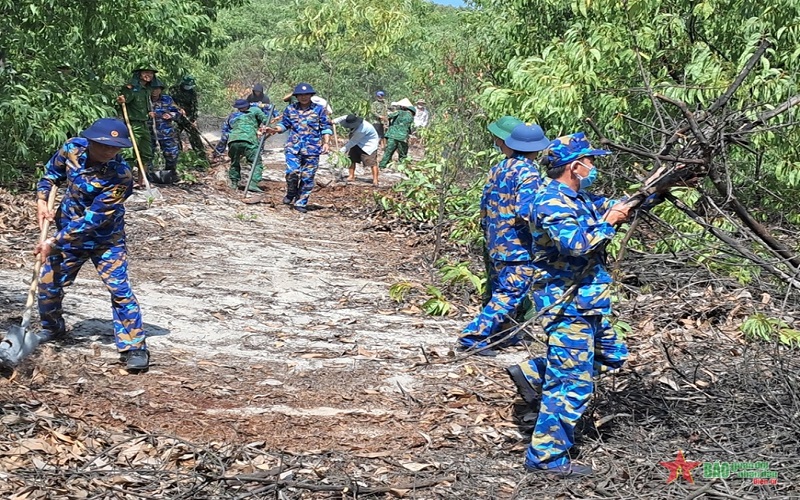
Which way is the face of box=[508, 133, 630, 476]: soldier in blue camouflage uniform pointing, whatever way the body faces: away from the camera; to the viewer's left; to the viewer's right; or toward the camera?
to the viewer's right

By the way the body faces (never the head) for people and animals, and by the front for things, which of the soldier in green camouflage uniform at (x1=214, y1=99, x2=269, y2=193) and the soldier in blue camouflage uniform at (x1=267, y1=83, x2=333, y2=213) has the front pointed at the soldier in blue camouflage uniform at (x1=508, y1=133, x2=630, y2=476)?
the soldier in blue camouflage uniform at (x1=267, y1=83, x2=333, y2=213)

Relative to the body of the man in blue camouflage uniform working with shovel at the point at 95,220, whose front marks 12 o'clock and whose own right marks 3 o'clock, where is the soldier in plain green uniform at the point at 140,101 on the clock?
The soldier in plain green uniform is roughly at 6 o'clock from the man in blue camouflage uniform working with shovel.

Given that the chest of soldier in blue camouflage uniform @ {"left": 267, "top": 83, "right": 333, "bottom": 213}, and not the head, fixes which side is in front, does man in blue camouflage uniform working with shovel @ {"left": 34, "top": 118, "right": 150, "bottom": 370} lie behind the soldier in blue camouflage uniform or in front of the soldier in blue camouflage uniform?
in front

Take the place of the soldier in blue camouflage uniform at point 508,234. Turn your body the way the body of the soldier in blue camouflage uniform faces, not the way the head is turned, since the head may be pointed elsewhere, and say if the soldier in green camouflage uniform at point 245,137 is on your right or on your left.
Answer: on your left

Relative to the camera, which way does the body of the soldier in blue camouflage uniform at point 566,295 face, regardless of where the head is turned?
to the viewer's right

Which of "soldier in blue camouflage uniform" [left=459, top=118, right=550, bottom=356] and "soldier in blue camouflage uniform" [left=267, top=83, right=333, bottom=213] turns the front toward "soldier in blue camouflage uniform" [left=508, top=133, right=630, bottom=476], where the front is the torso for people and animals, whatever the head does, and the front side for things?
"soldier in blue camouflage uniform" [left=267, top=83, right=333, bottom=213]

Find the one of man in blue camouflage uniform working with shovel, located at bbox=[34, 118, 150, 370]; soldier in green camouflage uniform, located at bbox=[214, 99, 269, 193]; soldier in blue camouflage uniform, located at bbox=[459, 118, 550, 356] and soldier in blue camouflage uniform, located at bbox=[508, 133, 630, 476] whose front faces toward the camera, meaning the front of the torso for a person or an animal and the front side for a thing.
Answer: the man in blue camouflage uniform working with shovel

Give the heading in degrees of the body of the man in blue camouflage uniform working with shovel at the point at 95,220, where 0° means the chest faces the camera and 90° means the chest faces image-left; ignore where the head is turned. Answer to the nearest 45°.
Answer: approximately 0°

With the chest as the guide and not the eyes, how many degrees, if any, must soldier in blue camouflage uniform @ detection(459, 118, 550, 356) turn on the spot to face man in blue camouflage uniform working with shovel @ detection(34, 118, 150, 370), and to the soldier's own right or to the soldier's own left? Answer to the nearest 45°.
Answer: approximately 135° to the soldier's own left

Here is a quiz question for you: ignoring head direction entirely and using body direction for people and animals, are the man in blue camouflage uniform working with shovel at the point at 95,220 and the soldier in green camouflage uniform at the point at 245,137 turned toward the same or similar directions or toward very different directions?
very different directions
